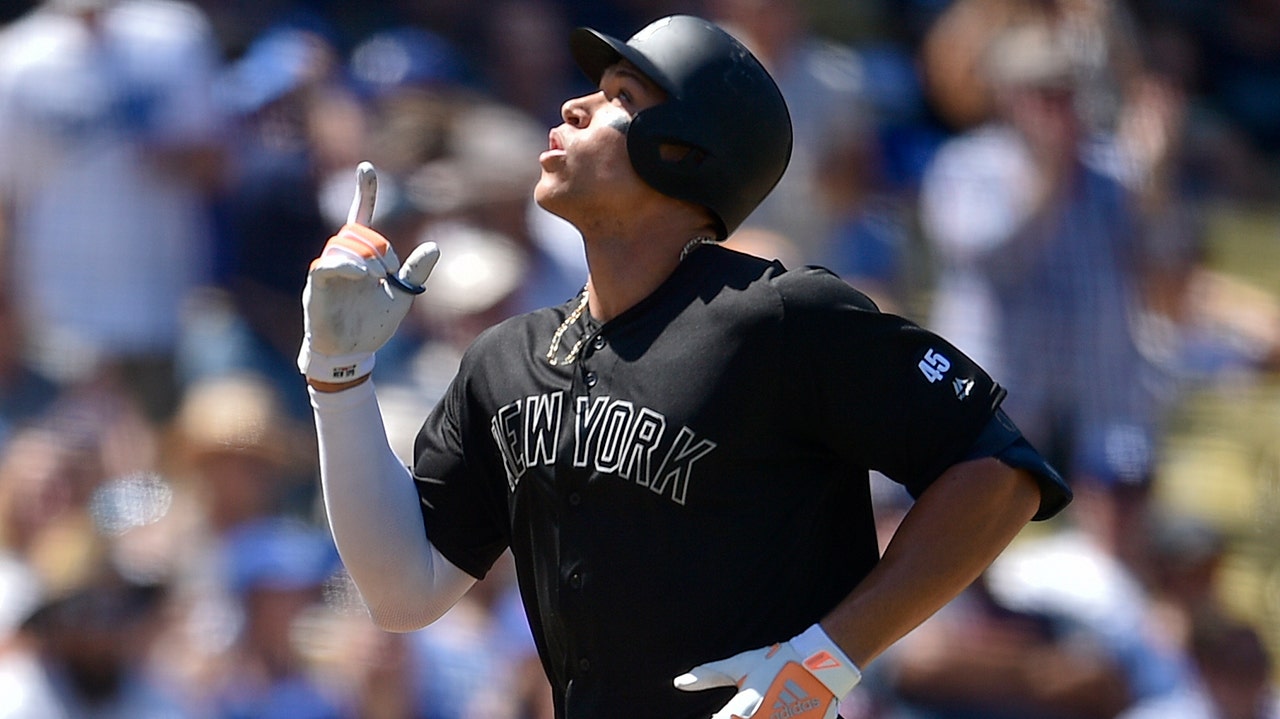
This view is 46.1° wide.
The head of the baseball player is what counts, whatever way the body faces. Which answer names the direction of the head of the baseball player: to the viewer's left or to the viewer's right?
to the viewer's left

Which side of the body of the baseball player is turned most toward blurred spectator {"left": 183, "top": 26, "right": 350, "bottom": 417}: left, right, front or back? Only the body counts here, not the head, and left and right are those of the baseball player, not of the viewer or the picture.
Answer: right

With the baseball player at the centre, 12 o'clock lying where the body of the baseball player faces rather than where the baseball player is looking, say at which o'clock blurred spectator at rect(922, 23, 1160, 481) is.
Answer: The blurred spectator is roughly at 5 o'clock from the baseball player.

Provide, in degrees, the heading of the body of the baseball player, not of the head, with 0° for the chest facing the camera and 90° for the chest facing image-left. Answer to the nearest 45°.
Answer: approximately 45°

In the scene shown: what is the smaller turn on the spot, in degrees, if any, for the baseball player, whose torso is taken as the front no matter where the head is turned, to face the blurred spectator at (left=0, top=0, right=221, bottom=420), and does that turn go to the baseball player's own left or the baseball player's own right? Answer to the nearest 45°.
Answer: approximately 90° to the baseball player's own right
